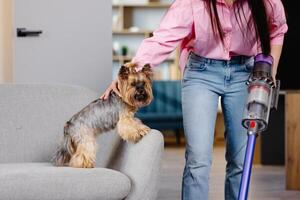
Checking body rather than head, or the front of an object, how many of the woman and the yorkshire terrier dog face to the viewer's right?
1

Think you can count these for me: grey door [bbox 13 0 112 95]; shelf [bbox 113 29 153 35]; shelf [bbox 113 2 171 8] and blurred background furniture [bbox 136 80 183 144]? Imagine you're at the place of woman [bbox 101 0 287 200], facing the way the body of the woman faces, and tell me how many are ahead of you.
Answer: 0

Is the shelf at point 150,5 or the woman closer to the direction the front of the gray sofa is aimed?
the woman

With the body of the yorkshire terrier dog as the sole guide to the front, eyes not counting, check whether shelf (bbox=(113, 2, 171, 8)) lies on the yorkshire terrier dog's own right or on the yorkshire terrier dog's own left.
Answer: on the yorkshire terrier dog's own left

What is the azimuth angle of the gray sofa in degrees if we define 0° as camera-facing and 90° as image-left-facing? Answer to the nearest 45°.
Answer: approximately 0°

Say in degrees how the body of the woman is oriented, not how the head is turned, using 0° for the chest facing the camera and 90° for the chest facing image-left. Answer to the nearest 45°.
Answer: approximately 0°

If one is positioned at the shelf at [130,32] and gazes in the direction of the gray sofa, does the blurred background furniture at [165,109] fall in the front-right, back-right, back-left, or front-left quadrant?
front-left

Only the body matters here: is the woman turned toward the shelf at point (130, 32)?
no

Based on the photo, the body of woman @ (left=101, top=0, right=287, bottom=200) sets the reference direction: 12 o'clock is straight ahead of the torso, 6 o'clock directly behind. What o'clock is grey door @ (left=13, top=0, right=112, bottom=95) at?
The grey door is roughly at 5 o'clock from the woman.

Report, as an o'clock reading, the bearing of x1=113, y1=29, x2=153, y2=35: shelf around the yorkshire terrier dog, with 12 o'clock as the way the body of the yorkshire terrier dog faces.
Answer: The shelf is roughly at 9 o'clock from the yorkshire terrier dog.

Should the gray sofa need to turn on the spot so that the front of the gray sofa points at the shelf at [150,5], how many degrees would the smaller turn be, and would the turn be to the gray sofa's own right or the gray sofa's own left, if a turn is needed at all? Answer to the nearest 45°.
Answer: approximately 180°

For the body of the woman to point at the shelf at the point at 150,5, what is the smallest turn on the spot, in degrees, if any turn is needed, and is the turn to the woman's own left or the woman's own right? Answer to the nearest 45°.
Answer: approximately 180°

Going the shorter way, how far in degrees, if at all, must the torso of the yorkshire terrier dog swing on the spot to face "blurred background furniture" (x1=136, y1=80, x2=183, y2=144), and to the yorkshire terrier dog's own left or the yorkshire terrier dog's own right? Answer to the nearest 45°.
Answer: approximately 90° to the yorkshire terrier dog's own left

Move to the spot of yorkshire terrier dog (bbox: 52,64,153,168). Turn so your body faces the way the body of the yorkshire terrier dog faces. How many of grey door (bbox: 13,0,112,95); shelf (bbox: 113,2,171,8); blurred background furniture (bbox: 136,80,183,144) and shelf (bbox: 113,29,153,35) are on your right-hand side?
0

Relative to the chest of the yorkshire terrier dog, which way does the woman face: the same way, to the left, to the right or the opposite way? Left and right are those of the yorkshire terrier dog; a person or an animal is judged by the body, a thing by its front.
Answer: to the right

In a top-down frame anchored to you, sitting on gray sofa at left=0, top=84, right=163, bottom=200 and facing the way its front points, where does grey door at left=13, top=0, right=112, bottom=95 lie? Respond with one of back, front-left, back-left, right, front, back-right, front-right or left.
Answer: back

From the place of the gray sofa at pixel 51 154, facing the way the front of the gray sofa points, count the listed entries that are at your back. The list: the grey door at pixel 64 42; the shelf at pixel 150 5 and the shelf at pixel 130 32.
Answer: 3

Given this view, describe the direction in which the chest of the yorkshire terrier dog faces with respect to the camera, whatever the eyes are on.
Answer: to the viewer's right
